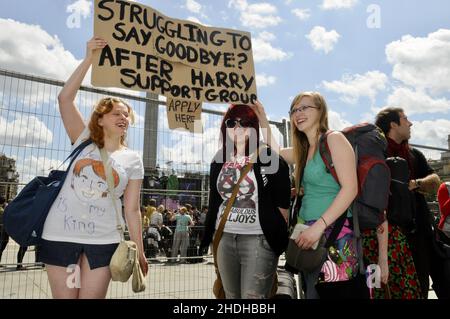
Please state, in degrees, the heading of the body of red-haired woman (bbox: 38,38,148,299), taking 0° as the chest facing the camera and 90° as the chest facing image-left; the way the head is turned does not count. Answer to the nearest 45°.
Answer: approximately 0°

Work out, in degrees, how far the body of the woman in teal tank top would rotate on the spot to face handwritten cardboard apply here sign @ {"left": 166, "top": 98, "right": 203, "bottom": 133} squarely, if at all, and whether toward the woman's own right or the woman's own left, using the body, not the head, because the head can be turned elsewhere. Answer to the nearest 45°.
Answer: approximately 90° to the woman's own right

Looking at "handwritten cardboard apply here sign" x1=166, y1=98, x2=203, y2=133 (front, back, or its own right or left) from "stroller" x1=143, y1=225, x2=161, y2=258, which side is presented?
back

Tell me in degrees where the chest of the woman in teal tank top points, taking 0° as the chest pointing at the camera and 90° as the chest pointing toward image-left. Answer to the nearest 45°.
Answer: approximately 45°

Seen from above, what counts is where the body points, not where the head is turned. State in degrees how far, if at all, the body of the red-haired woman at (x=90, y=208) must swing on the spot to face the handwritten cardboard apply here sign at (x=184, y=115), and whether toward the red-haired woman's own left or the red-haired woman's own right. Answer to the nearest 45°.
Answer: approximately 135° to the red-haired woman's own left

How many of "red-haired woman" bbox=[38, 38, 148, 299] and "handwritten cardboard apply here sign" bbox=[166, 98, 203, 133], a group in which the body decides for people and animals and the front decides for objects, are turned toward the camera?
2
